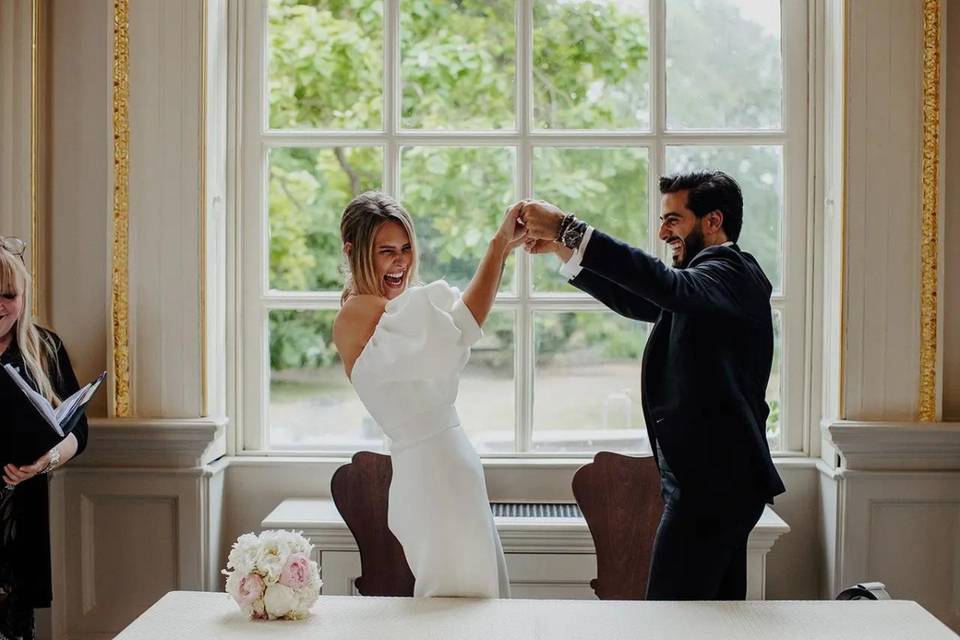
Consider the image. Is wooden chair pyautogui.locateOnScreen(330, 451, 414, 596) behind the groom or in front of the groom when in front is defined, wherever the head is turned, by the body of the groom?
in front

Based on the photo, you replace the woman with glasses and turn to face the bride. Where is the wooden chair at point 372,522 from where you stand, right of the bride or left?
left

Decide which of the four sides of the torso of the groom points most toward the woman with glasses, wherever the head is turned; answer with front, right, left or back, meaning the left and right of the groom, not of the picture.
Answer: front

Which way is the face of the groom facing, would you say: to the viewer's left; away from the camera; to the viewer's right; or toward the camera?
to the viewer's left

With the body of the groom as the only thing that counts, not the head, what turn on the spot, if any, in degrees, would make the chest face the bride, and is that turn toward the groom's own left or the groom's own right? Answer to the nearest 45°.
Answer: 0° — they already face them

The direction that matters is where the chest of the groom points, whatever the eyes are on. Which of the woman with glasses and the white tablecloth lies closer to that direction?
the woman with glasses

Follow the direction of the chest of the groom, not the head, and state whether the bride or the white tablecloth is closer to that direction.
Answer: the bride

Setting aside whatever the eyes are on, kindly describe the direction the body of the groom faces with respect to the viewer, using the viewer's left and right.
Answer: facing to the left of the viewer
